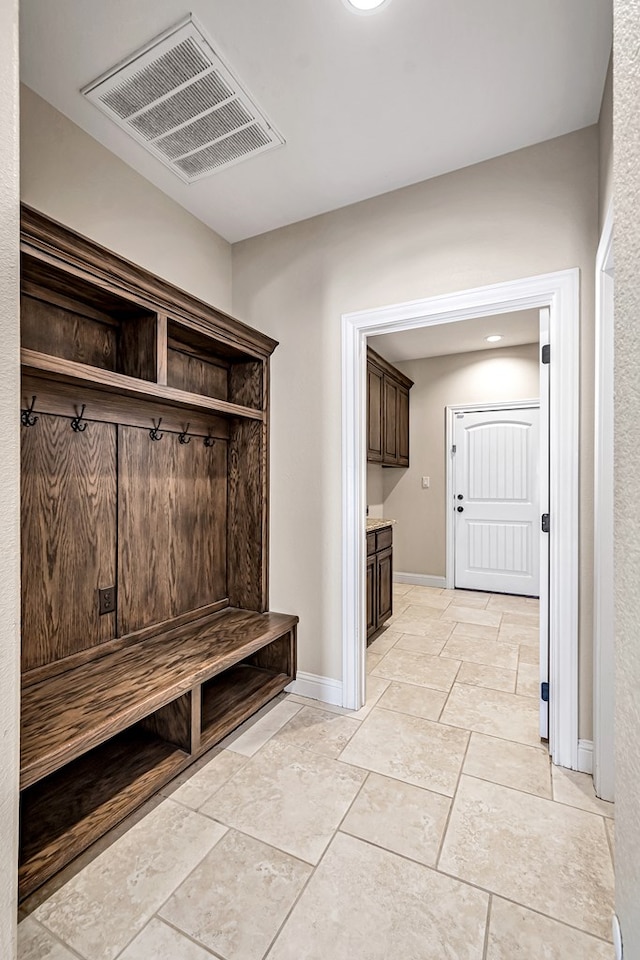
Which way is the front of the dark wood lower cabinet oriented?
to the viewer's right

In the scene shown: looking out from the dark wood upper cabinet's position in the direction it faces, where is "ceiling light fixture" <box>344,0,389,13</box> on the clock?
The ceiling light fixture is roughly at 3 o'clock from the dark wood upper cabinet.

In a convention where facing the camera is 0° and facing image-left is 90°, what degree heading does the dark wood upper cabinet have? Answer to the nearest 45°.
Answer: approximately 270°

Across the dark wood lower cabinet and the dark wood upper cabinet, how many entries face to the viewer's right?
2

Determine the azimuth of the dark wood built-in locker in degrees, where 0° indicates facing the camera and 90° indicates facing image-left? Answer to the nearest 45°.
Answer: approximately 315°
